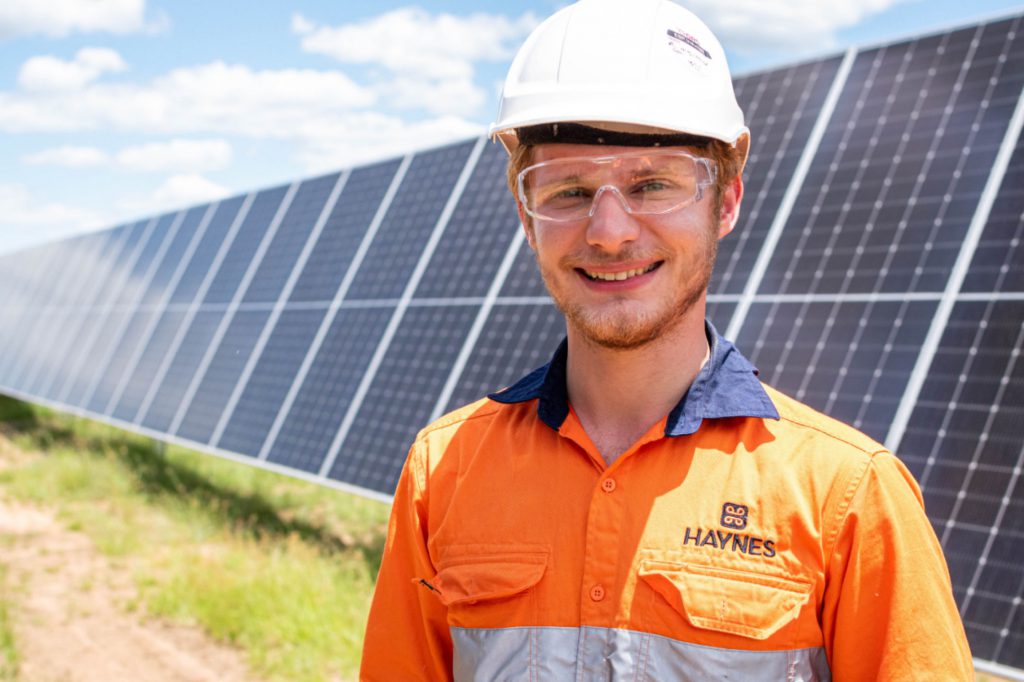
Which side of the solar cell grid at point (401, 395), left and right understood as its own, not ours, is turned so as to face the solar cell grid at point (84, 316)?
right

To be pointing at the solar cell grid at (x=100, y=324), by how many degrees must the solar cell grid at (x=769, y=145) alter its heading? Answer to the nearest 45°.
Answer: approximately 90° to its right

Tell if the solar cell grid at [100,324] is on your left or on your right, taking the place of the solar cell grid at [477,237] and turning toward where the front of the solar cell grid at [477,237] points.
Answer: on your right

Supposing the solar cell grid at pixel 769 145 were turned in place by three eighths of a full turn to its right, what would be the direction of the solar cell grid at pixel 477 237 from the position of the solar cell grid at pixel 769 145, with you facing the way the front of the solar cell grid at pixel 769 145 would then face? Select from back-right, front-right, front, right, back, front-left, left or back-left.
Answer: front-left

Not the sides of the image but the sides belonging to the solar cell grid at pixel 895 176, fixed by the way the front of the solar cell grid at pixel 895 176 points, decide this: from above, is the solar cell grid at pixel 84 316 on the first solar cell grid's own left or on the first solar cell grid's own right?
on the first solar cell grid's own right

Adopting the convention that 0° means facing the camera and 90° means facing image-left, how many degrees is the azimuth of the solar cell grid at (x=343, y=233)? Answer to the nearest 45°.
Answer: approximately 45°
